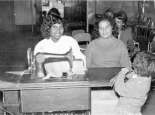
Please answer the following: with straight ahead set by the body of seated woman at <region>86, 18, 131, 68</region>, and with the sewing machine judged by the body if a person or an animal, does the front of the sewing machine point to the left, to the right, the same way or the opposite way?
the opposite way

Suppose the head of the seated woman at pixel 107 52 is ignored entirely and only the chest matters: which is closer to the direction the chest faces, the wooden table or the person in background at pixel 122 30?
the wooden table

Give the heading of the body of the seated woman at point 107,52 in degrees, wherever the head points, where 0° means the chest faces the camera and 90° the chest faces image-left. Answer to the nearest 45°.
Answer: approximately 0°

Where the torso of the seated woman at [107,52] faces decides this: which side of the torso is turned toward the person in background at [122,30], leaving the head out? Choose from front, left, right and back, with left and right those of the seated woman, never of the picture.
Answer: back

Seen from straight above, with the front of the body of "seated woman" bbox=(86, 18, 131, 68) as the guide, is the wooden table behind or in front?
in front

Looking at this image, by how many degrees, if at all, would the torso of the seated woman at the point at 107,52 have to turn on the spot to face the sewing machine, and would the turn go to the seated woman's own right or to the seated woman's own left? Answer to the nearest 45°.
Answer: approximately 45° to the seated woman's own right

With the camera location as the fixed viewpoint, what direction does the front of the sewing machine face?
facing away from the viewer

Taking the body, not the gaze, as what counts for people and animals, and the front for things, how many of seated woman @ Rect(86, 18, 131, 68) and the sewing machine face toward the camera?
1

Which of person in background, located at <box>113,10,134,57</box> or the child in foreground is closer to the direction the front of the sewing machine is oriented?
the person in background

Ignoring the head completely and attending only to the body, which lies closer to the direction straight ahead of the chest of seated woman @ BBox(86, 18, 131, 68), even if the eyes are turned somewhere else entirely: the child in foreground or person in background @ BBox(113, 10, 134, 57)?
the child in foreground

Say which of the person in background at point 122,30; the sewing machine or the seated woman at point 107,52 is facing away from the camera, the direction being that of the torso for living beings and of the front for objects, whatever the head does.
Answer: the sewing machine

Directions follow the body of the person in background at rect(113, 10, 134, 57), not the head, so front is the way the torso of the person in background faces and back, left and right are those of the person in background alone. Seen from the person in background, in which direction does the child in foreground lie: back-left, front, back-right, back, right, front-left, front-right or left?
front-left

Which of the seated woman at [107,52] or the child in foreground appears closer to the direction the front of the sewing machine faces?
the seated woman

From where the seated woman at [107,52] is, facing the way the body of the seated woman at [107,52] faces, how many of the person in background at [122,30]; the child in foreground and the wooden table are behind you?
1

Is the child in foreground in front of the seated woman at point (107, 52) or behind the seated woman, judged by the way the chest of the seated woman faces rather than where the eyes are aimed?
in front
